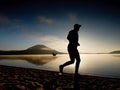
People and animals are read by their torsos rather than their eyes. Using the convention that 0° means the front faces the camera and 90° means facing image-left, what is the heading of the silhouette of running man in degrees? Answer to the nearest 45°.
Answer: approximately 270°
